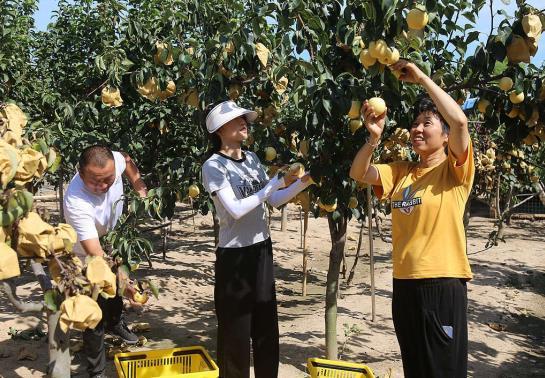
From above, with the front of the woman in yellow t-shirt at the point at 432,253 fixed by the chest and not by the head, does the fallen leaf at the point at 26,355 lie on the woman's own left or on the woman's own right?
on the woman's own right

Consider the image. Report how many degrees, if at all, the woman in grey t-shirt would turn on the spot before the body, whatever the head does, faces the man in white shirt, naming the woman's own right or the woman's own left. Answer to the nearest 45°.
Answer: approximately 135° to the woman's own right

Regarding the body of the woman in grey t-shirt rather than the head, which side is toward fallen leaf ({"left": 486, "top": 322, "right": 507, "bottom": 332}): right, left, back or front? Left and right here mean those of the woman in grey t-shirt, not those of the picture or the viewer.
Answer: left

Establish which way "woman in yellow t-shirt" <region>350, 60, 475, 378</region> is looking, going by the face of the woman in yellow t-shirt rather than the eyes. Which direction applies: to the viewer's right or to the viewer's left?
to the viewer's left

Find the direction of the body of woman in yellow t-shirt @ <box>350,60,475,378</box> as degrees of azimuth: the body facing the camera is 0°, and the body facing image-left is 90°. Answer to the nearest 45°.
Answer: approximately 45°

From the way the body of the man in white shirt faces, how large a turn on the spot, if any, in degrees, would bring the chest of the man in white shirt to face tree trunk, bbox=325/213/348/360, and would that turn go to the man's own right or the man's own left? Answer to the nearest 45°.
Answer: approximately 45° to the man's own left

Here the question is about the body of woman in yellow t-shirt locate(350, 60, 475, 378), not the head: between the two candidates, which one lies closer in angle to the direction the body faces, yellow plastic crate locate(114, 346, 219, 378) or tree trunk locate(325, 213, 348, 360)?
the yellow plastic crate

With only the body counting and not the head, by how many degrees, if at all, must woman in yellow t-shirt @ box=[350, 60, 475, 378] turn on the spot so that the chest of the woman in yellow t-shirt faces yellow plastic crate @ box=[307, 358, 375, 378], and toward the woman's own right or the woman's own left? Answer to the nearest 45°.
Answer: approximately 90° to the woman's own right

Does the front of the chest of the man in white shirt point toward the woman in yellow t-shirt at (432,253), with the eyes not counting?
yes
